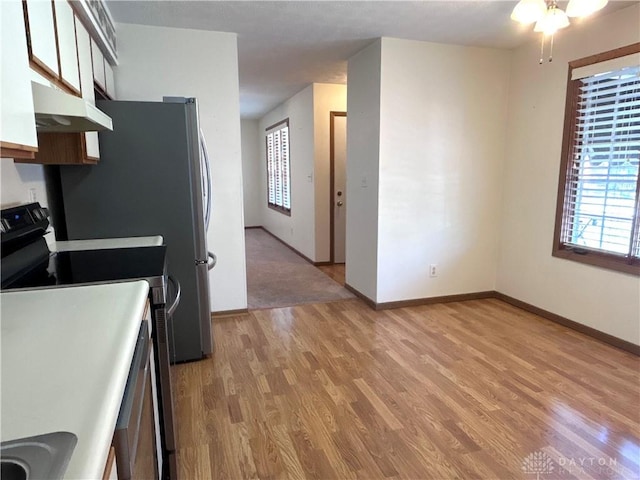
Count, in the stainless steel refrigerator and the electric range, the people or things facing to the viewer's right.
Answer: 2

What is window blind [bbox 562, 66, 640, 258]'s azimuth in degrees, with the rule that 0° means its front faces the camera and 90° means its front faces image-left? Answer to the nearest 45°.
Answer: approximately 45°

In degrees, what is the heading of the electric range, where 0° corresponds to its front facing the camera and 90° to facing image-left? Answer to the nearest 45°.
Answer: approximately 270°

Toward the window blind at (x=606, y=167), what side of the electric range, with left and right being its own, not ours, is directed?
front

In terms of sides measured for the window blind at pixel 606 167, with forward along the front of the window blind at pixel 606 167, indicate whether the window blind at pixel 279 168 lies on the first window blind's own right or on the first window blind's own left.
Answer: on the first window blind's own right

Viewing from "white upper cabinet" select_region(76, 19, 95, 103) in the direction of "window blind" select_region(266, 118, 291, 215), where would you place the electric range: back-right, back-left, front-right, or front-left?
back-right

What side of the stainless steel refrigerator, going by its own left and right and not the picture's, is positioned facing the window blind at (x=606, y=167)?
front

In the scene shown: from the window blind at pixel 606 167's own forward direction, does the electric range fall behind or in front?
in front

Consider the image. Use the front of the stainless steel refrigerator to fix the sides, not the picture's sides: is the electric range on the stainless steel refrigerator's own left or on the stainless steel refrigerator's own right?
on the stainless steel refrigerator's own right

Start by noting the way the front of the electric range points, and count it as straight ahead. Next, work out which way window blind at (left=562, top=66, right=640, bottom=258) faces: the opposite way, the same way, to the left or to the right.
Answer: the opposite way

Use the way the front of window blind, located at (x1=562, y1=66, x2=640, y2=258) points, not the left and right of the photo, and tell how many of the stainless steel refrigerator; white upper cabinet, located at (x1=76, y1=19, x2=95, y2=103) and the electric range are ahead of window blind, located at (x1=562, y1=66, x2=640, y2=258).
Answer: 3

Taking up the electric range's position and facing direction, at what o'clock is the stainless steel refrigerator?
The stainless steel refrigerator is roughly at 10 o'clock from the electric range.

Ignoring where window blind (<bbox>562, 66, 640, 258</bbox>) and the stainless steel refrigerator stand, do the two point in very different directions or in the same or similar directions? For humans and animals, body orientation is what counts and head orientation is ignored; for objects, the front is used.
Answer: very different directions

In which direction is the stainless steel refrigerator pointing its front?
to the viewer's right

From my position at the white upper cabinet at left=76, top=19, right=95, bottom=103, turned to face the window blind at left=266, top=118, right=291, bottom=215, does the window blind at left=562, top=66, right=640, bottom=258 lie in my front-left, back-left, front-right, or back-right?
front-right

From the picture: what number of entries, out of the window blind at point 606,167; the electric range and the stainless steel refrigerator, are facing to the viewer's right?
2
